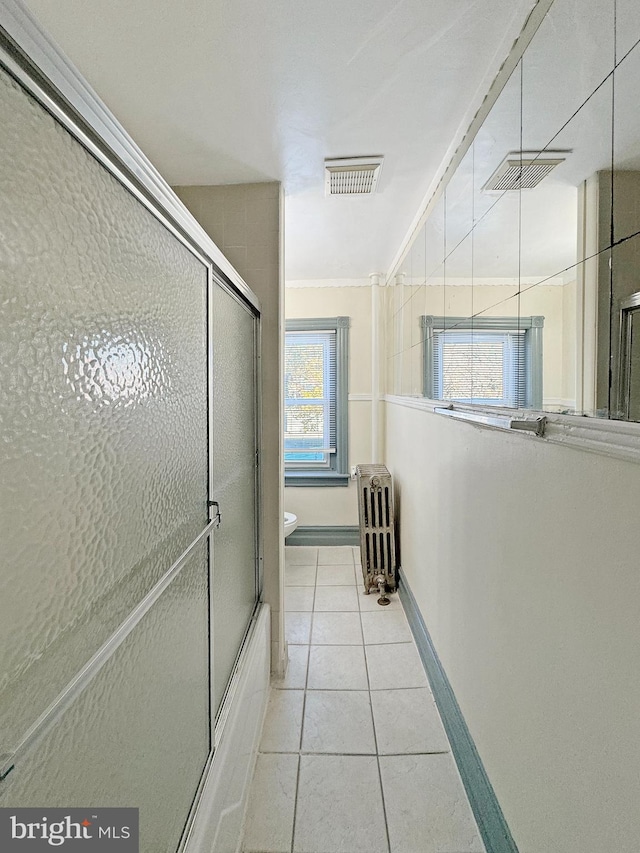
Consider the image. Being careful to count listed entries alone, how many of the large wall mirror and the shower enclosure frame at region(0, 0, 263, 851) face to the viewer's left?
1

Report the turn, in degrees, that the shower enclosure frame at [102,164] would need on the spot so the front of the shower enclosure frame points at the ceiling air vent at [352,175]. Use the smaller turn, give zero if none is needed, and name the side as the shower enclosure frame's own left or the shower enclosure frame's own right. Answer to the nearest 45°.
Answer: approximately 45° to the shower enclosure frame's own left

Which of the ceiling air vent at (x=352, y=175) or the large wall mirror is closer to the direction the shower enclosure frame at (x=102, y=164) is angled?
the large wall mirror

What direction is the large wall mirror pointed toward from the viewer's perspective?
to the viewer's left

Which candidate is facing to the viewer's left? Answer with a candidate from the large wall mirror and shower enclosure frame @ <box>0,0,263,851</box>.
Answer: the large wall mirror

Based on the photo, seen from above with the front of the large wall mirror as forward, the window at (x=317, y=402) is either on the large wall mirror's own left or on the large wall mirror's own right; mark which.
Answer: on the large wall mirror's own right

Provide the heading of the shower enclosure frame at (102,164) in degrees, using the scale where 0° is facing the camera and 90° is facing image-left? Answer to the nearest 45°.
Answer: approximately 270°
